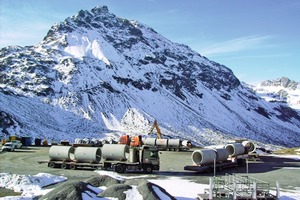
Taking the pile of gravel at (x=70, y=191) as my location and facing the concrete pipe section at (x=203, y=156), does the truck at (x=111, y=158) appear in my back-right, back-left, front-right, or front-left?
front-left

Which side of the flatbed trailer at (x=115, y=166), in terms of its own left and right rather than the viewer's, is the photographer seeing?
right

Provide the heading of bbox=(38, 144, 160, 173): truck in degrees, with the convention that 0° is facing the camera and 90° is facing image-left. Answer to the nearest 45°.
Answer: approximately 270°

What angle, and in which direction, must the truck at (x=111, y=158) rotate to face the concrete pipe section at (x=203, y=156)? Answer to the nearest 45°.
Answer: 0° — it already faces it

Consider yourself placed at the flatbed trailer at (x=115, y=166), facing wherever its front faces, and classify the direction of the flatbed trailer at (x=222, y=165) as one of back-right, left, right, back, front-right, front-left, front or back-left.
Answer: front

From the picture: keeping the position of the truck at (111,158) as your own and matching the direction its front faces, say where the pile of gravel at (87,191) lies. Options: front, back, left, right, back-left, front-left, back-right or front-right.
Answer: right

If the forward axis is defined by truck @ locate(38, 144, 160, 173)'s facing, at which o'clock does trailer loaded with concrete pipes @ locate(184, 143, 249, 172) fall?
trailer loaded with concrete pipes @ locate(184, 143, 249, 172) is roughly at 12 o'clock from truck @ locate(38, 144, 160, 173).

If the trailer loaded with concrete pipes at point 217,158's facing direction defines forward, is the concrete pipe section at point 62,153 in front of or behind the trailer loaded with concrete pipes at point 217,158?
behind

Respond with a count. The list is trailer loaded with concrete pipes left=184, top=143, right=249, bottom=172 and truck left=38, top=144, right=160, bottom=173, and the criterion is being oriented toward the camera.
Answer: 0

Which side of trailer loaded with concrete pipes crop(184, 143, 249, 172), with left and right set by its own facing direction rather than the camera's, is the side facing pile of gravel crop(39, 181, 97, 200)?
back

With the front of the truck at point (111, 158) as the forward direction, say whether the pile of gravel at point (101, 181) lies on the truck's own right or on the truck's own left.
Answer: on the truck's own right
